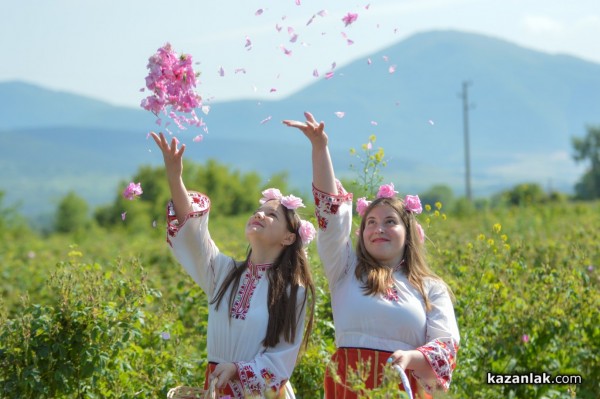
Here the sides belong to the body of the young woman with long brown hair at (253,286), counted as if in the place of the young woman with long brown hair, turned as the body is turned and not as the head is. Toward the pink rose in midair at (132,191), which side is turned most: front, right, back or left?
right

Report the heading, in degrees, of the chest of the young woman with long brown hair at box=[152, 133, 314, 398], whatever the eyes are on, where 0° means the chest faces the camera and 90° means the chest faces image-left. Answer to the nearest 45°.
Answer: approximately 45°
